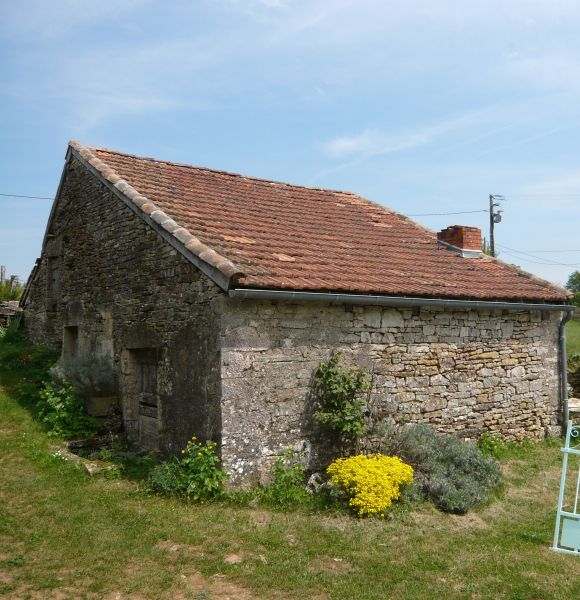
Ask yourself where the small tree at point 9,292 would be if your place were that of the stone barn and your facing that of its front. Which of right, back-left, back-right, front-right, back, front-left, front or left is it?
right

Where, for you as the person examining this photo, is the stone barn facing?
facing the viewer and to the left of the viewer

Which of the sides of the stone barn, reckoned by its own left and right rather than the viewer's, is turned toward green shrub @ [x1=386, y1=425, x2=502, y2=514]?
left

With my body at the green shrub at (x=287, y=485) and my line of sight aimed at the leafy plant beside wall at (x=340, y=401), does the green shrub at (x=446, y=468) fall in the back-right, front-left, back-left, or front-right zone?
front-right

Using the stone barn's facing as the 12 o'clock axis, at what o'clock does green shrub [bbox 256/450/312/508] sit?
The green shrub is roughly at 10 o'clock from the stone barn.

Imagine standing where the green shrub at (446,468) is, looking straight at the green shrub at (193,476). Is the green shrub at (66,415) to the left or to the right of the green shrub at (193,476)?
right

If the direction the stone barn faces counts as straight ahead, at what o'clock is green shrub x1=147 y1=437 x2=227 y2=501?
The green shrub is roughly at 11 o'clock from the stone barn.
